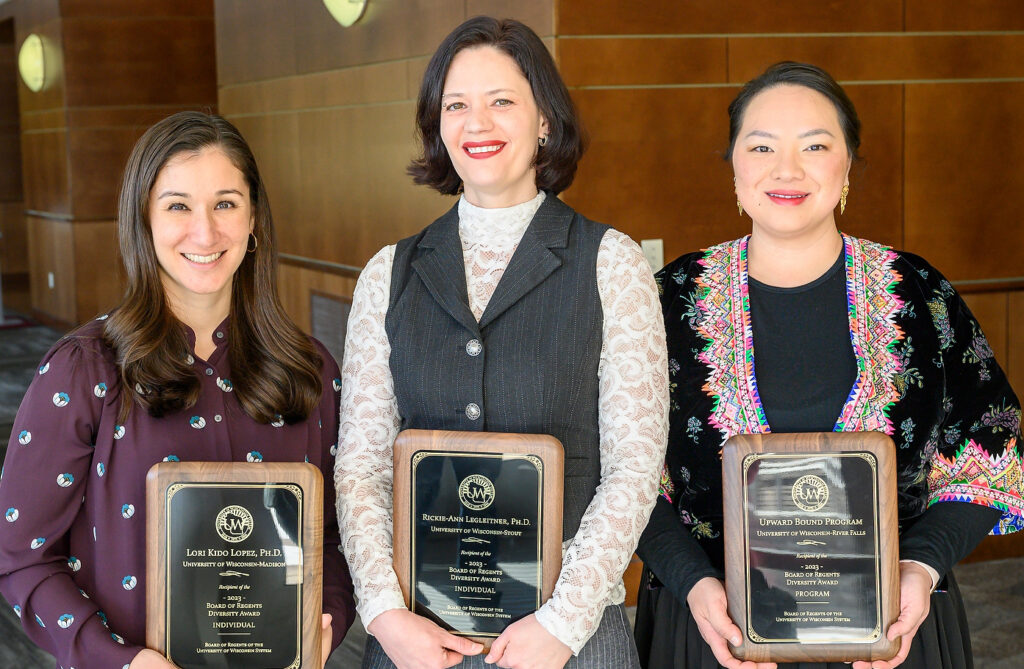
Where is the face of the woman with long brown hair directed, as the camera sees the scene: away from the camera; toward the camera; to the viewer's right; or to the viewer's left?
toward the camera

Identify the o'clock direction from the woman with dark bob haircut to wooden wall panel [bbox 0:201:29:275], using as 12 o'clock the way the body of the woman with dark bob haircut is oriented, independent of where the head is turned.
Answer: The wooden wall panel is roughly at 5 o'clock from the woman with dark bob haircut.

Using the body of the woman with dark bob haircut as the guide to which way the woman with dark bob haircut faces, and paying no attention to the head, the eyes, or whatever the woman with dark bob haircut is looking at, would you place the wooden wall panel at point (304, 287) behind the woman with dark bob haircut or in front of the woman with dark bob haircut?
behind

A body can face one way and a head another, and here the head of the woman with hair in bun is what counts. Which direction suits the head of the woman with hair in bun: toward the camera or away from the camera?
toward the camera

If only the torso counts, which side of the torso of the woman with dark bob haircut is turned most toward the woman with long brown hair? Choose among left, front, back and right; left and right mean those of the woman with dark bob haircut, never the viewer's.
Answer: right

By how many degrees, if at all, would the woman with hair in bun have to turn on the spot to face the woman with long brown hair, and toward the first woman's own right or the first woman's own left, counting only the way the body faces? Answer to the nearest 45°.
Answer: approximately 45° to the first woman's own right

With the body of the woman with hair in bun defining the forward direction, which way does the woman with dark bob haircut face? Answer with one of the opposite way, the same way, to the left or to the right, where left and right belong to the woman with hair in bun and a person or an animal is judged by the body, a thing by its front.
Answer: the same way

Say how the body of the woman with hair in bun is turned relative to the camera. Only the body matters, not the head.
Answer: toward the camera

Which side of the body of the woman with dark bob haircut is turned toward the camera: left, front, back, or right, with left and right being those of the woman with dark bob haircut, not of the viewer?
front

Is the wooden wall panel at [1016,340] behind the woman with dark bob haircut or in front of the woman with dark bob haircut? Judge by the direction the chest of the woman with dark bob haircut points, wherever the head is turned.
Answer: behind

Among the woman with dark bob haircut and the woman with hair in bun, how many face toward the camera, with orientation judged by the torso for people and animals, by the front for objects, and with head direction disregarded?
2
